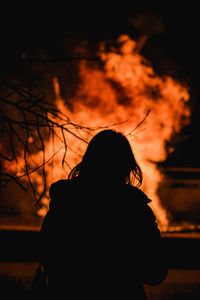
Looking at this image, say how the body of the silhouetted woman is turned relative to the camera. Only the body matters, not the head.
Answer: away from the camera

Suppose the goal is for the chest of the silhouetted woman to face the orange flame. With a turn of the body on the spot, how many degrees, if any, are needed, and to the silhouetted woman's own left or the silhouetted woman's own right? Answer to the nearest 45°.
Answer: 0° — they already face it

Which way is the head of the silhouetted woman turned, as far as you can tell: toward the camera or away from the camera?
away from the camera
